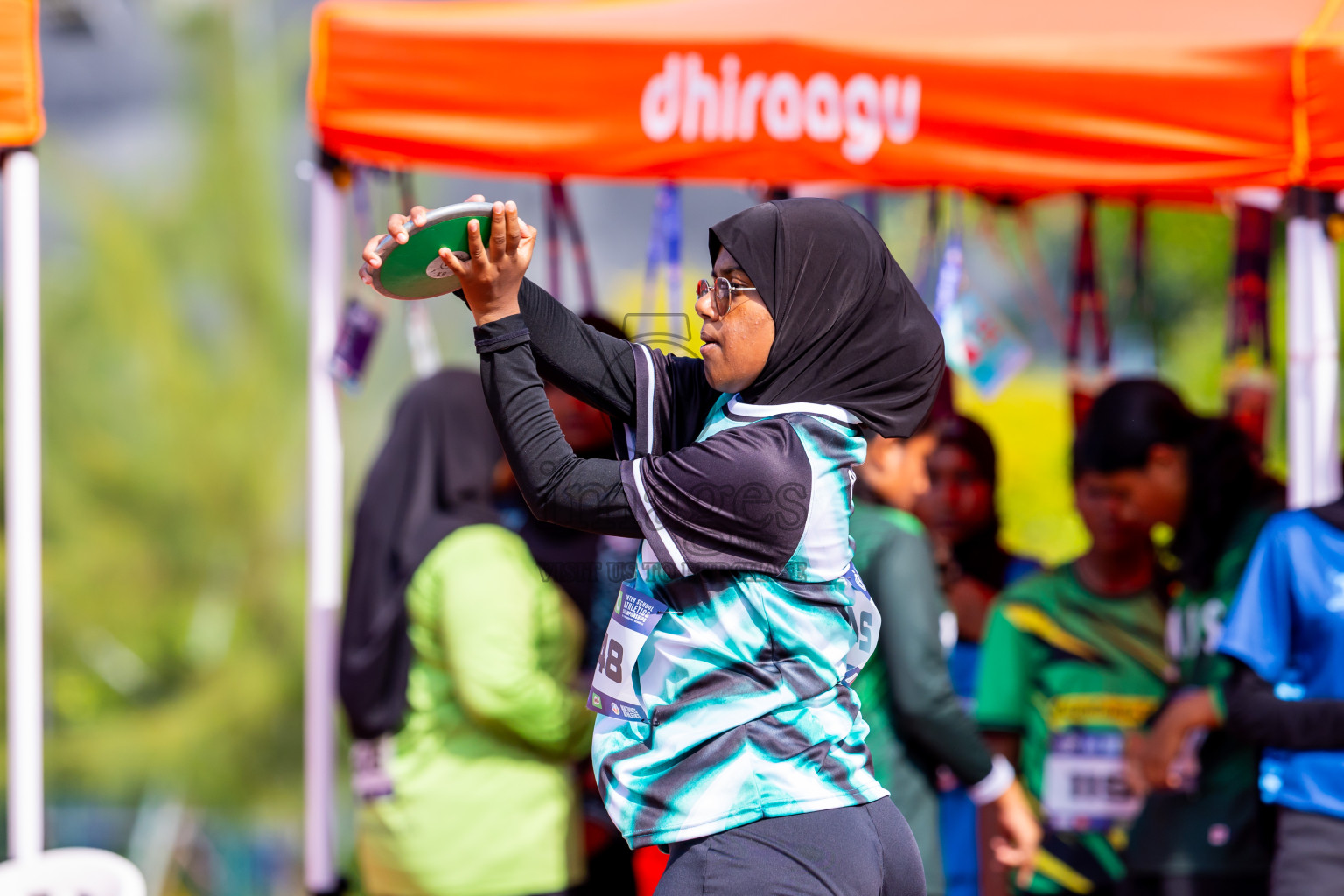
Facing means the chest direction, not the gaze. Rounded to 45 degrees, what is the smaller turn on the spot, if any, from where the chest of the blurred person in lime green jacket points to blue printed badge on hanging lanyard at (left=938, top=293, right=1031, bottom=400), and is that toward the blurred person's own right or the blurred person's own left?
approximately 45° to the blurred person's own right

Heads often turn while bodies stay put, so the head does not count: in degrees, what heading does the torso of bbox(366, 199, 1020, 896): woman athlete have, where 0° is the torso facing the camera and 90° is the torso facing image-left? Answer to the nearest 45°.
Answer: approximately 90°

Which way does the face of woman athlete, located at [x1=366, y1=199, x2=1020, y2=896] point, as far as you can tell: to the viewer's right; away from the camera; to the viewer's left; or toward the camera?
to the viewer's left

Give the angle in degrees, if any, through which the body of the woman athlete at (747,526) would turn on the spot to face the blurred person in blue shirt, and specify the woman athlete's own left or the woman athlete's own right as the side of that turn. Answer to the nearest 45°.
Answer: approximately 135° to the woman athlete's own right

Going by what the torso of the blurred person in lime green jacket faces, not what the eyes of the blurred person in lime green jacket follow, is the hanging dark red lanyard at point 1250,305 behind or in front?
in front

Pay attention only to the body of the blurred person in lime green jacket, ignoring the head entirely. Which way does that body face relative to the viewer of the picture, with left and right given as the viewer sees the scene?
facing away from the viewer and to the right of the viewer

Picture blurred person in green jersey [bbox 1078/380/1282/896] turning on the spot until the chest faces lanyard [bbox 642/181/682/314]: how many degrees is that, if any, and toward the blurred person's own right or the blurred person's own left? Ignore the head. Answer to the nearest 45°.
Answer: approximately 45° to the blurred person's own right

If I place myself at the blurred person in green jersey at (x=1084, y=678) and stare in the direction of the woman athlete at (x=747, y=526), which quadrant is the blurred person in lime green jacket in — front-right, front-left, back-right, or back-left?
front-right
